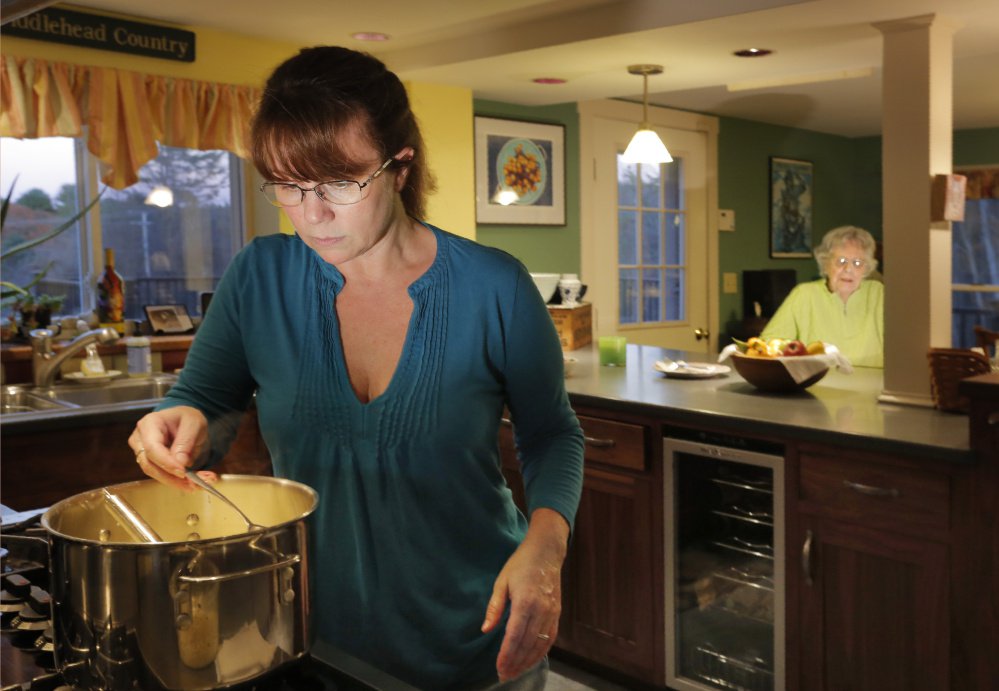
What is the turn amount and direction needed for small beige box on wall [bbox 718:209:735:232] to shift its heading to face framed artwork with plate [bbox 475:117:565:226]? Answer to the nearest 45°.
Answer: approximately 45° to its right

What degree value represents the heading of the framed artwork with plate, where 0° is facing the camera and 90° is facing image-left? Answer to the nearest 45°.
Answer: approximately 315°

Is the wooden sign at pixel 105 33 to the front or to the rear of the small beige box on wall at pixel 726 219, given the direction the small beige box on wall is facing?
to the front

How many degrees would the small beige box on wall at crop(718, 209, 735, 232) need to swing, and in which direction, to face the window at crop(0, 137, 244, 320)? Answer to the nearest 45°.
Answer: approximately 45° to its right

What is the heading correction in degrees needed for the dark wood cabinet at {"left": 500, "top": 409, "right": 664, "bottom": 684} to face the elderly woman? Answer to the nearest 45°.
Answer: approximately 180°

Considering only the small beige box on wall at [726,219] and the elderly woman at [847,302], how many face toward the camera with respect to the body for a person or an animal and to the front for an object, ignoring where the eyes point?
2

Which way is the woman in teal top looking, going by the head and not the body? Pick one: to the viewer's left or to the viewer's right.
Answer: to the viewer's left

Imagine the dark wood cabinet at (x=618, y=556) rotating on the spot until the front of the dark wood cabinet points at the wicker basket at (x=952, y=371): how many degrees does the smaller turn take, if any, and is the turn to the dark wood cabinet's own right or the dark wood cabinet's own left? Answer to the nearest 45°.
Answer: approximately 135° to the dark wood cabinet's own left

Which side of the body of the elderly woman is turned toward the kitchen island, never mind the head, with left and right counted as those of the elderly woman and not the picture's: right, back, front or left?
front

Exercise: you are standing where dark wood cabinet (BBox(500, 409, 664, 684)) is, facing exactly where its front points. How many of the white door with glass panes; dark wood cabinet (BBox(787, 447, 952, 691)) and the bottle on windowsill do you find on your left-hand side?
1

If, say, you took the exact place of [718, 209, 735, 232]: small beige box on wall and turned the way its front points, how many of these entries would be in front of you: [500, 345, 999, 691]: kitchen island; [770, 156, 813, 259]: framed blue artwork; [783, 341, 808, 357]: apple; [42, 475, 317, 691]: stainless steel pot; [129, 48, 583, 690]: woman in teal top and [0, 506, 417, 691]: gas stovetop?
5
